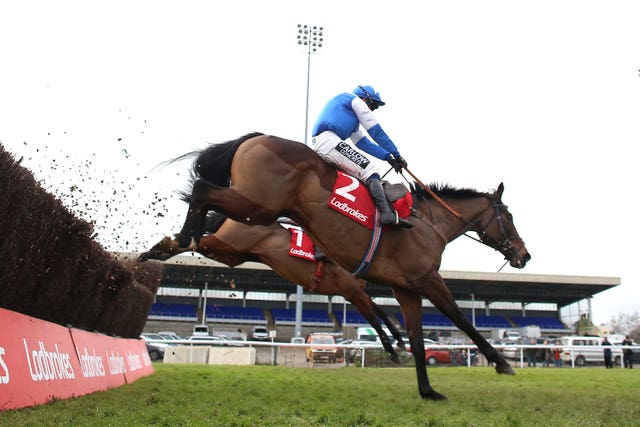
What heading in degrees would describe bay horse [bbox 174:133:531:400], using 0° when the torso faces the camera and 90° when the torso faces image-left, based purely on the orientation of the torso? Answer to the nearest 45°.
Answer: approximately 270°

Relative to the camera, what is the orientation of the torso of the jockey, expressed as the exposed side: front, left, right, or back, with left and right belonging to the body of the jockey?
right

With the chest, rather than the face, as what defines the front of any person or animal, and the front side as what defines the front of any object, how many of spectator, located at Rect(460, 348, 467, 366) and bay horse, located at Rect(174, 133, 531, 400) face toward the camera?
1
